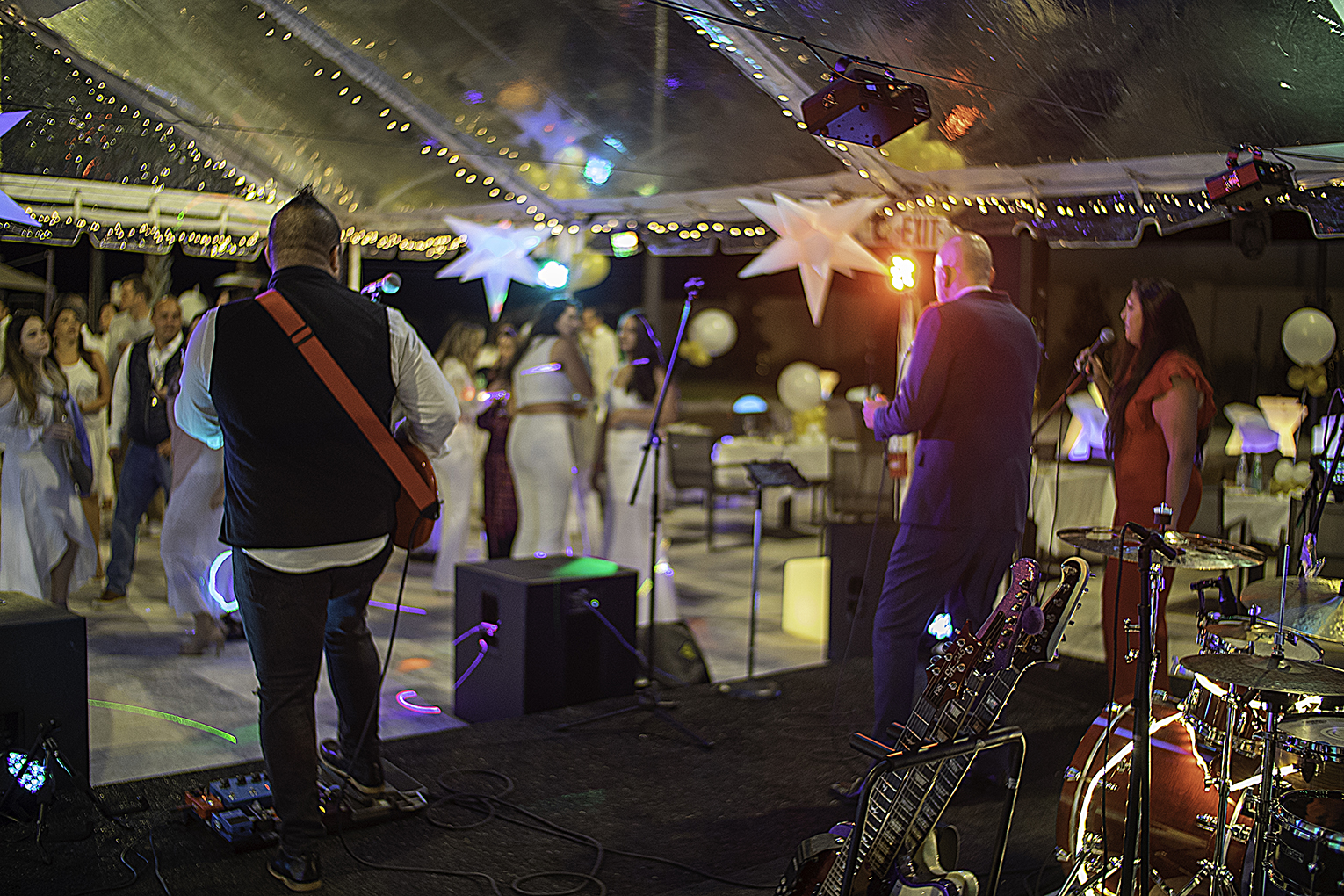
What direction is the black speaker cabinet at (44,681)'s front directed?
away from the camera

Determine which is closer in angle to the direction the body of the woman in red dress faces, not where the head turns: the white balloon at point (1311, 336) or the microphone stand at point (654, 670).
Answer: the microphone stand

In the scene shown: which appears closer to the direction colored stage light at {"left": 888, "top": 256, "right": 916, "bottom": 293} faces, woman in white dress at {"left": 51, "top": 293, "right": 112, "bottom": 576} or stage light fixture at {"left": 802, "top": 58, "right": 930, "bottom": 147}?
the stage light fixture

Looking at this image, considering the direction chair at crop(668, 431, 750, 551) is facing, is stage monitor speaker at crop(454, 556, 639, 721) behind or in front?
behind

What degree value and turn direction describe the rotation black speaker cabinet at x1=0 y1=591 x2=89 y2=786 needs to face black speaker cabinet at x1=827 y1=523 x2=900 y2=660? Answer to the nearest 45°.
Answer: approximately 90° to its right

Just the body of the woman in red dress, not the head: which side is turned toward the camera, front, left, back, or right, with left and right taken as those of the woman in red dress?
left
